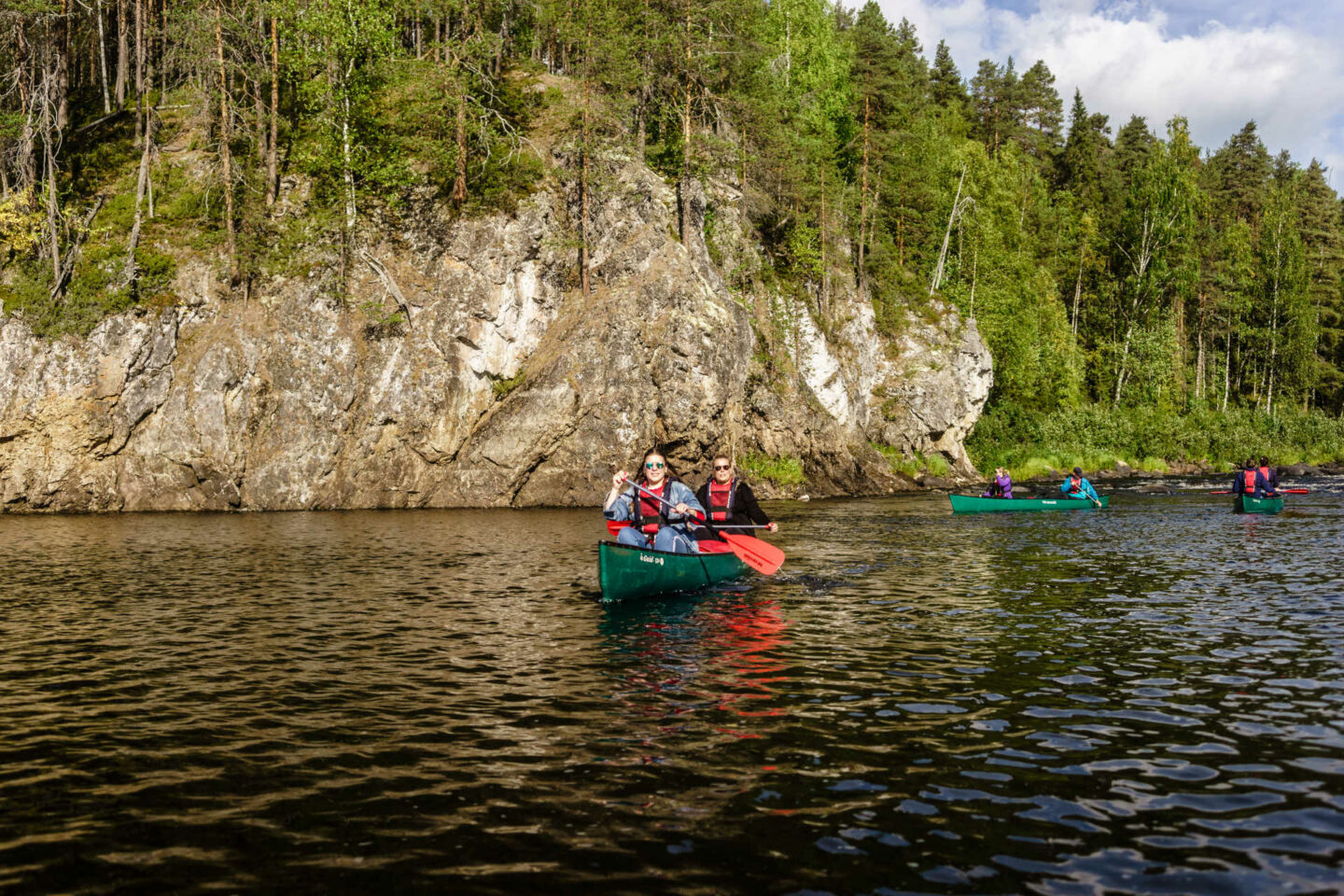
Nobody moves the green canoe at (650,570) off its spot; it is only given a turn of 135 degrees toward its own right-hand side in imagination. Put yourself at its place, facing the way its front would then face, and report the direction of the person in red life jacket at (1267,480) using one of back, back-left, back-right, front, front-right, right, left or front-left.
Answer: front-right

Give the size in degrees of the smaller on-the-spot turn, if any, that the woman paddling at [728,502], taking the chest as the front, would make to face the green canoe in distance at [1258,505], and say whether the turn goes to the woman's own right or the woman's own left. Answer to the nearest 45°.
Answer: approximately 180°

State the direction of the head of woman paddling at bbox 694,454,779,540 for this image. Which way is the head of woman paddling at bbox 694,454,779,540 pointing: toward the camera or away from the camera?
toward the camera

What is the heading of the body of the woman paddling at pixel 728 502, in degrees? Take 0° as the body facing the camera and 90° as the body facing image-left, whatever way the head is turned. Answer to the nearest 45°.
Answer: approximately 45°

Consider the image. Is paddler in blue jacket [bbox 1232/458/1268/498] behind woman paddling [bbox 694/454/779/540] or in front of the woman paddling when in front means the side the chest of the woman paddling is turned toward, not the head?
behind

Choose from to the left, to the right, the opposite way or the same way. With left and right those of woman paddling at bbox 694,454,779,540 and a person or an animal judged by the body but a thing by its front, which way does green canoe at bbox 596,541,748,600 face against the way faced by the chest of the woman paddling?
the same way

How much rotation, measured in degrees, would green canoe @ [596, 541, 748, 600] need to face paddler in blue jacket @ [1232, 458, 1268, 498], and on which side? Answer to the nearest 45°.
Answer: approximately 180°

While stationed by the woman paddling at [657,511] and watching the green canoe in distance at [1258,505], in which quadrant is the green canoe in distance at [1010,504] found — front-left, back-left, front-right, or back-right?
front-left

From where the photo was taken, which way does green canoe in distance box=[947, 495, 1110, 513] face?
to the viewer's left

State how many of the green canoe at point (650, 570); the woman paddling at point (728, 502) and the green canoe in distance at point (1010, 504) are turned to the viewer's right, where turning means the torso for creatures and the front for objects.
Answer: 0

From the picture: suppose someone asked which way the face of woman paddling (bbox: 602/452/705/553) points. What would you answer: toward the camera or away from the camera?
toward the camera
